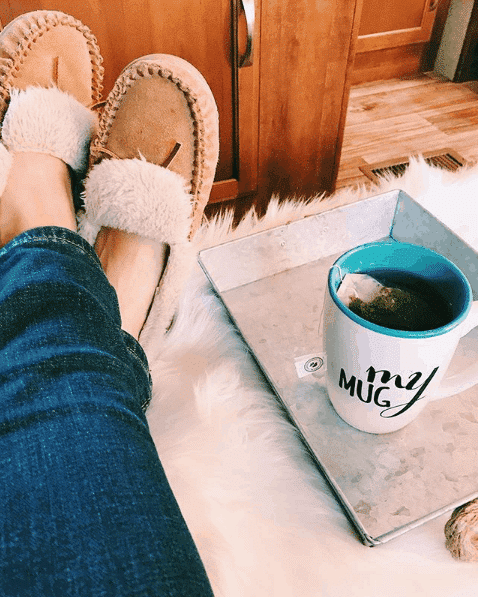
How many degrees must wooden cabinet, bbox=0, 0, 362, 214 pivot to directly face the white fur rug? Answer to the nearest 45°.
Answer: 0° — it already faces it

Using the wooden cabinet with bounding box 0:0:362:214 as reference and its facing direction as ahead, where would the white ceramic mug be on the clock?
The white ceramic mug is roughly at 12 o'clock from the wooden cabinet.

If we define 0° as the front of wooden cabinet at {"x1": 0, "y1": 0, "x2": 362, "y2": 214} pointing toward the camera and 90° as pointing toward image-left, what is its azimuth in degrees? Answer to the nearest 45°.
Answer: approximately 0°
